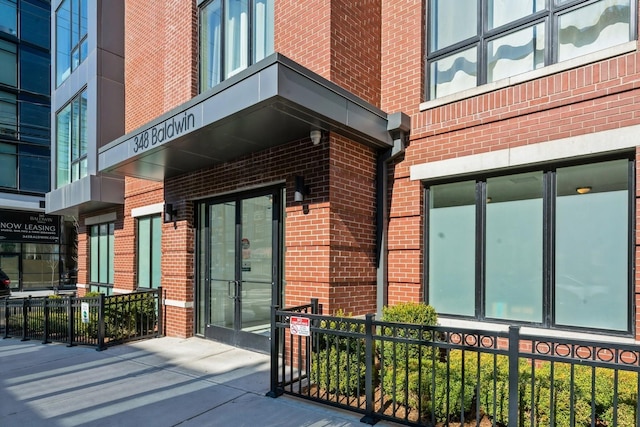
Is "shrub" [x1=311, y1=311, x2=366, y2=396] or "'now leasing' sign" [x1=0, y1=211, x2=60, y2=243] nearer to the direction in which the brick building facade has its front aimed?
the shrub

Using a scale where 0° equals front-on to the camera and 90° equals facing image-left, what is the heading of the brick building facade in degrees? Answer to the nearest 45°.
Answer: approximately 45°
